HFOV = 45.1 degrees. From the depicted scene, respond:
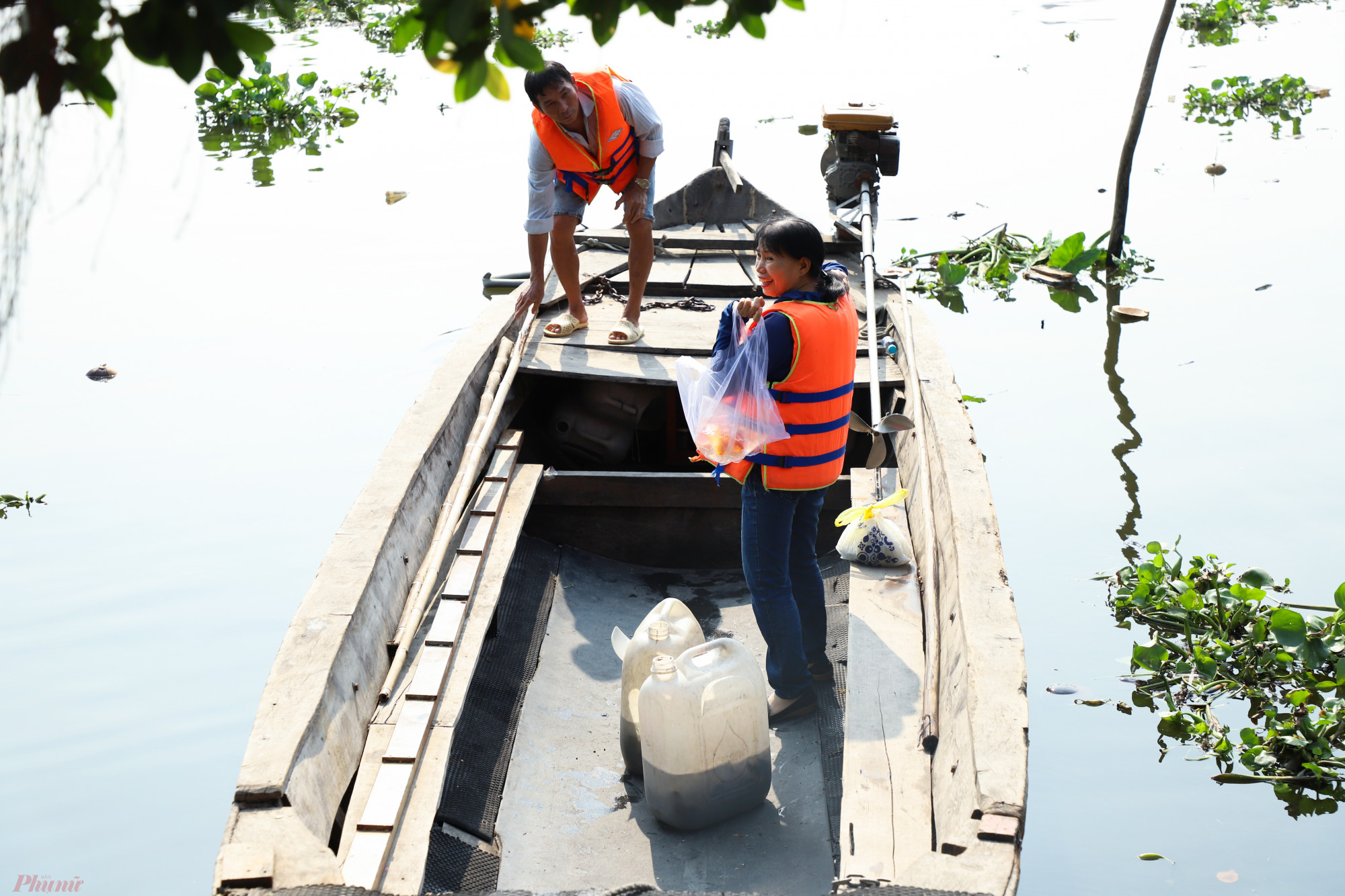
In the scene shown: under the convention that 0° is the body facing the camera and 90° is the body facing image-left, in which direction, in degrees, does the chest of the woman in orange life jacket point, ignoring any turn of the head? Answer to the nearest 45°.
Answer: approximately 135°

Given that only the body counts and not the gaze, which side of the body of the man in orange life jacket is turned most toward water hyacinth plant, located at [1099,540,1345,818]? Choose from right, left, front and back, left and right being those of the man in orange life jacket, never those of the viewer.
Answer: left

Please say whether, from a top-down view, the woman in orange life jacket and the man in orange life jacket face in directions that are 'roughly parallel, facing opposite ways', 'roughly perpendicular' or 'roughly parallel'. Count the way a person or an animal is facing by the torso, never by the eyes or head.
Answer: roughly perpendicular

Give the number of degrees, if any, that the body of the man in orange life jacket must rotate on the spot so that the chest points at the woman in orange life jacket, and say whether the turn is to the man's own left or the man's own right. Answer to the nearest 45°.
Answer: approximately 45° to the man's own left

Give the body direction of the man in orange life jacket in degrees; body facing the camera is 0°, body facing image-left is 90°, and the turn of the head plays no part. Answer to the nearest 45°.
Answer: approximately 45°
